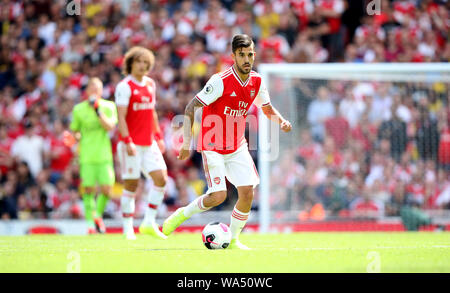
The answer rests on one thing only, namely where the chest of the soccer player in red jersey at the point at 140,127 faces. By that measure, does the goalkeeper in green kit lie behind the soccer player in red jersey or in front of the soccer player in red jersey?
behind

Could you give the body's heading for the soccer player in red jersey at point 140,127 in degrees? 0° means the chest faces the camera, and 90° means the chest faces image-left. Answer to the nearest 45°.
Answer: approximately 315°

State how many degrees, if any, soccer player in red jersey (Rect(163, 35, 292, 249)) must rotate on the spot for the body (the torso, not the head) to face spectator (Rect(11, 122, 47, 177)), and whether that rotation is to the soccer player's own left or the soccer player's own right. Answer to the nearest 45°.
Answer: approximately 180°

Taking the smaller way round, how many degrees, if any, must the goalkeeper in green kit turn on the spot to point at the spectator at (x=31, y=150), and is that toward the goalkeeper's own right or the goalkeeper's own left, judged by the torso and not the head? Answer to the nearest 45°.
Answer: approximately 180°

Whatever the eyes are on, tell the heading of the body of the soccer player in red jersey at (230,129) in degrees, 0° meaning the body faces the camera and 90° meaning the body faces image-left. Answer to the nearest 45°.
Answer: approximately 315°

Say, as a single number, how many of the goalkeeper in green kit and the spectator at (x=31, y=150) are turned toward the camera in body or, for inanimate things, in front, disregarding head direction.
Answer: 2

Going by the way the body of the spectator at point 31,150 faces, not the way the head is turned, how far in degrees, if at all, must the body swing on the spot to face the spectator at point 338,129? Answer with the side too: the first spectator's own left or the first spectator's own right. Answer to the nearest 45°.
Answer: approximately 45° to the first spectator's own left
